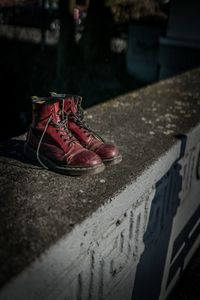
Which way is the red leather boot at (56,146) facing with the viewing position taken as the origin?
facing the viewer and to the right of the viewer

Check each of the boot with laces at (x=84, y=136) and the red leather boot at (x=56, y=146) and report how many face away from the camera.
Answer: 0

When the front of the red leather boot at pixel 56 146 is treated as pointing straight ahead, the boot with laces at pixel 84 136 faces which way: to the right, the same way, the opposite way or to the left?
the same way
